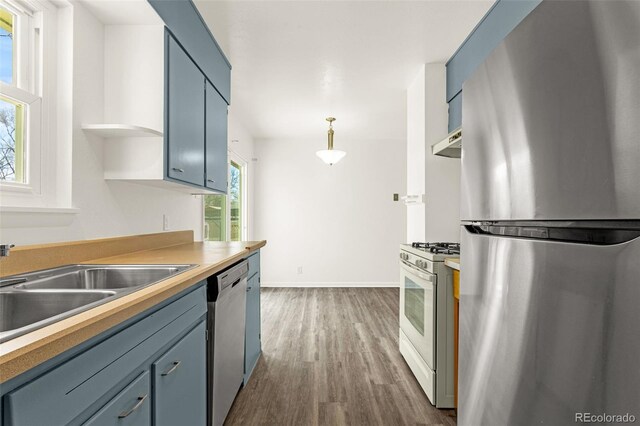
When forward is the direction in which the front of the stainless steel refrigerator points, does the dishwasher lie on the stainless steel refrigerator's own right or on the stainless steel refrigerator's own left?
on the stainless steel refrigerator's own right

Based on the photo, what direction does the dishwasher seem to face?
to the viewer's right

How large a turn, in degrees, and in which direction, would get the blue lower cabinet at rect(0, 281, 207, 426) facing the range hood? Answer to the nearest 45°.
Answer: approximately 45° to its left

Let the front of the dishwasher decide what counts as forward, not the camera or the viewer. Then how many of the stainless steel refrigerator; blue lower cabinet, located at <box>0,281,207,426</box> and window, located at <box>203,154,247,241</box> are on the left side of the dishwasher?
1

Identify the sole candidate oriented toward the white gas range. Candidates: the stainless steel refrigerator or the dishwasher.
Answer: the dishwasher

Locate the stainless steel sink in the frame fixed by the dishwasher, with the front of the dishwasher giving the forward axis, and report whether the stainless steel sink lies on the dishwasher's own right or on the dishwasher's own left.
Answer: on the dishwasher's own right

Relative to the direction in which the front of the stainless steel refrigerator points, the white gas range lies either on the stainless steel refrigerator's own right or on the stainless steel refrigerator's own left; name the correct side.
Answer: on the stainless steel refrigerator's own right

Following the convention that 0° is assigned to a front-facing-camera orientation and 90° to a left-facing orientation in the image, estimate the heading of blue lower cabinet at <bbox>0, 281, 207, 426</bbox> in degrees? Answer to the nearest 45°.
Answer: approximately 315°

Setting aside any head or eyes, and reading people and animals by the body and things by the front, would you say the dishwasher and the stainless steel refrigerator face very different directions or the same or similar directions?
very different directions

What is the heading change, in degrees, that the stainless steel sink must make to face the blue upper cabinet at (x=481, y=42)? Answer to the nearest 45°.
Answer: approximately 45° to its left

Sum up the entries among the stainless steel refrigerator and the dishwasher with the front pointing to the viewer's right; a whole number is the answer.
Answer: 1

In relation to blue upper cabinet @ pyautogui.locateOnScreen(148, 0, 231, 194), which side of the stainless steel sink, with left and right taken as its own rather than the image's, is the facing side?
left
